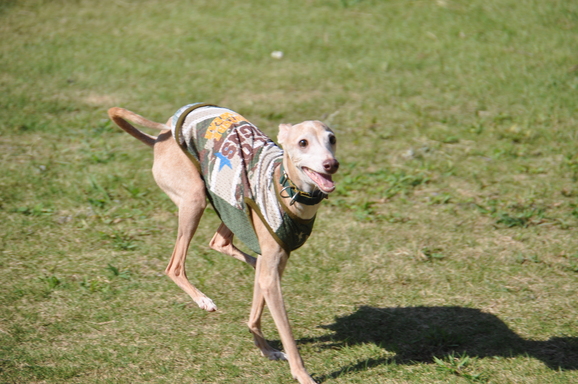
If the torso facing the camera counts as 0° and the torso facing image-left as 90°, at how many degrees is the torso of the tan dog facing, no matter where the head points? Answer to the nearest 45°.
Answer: approximately 315°
